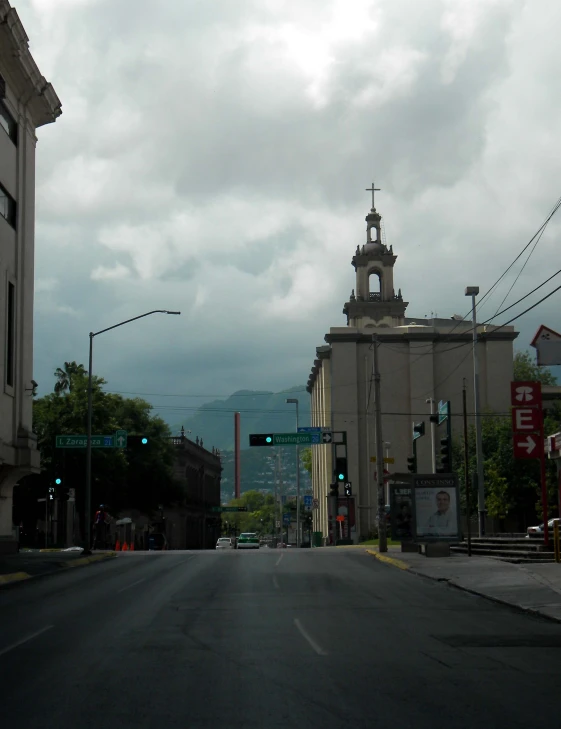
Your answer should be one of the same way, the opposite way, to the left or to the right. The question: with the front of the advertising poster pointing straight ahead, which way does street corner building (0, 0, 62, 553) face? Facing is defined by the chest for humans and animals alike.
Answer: to the left

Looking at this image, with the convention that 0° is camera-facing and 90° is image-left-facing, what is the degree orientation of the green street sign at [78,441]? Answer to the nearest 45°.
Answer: approximately 0°

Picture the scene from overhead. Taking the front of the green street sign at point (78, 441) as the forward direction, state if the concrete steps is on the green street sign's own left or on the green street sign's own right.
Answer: on the green street sign's own left

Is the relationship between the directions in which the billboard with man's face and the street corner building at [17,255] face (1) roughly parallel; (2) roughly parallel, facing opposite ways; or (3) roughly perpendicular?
roughly perpendicular

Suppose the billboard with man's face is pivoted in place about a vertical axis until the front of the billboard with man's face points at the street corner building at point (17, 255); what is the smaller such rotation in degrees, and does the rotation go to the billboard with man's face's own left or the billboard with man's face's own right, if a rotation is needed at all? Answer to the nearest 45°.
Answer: approximately 90° to the billboard with man's face's own right

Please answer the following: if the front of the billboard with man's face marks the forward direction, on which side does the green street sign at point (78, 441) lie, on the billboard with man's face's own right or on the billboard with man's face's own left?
on the billboard with man's face's own right
